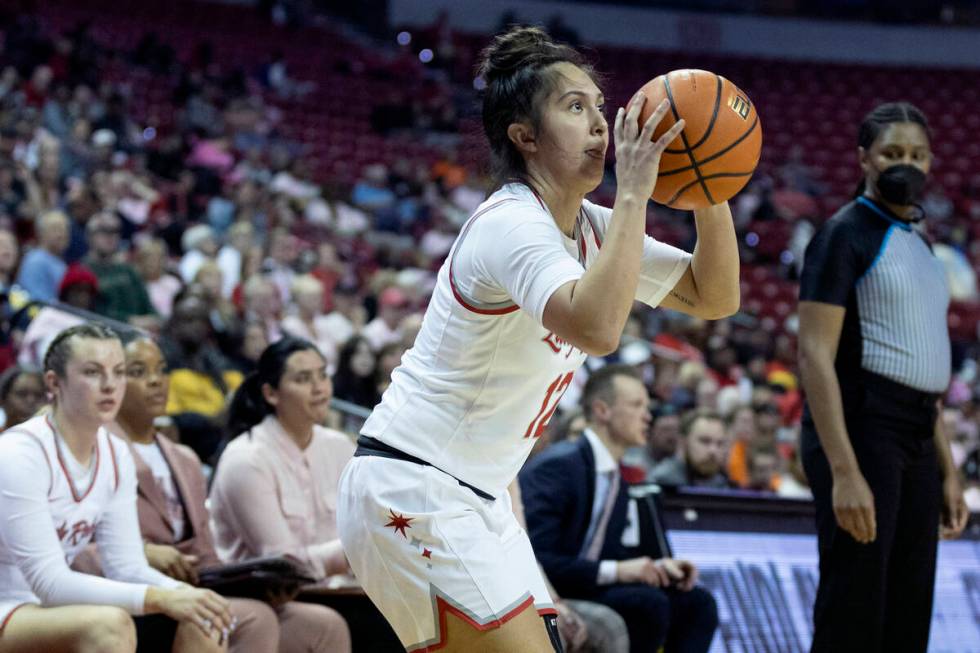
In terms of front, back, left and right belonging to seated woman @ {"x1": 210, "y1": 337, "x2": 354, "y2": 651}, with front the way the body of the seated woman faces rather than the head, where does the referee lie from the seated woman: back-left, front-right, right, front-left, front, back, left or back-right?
front

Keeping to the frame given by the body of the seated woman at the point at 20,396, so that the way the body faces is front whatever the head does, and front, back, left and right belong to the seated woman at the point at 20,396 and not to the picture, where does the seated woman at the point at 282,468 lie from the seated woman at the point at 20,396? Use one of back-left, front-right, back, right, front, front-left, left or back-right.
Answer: front

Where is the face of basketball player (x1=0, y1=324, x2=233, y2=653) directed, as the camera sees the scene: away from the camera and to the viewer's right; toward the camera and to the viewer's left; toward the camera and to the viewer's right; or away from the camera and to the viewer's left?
toward the camera and to the viewer's right

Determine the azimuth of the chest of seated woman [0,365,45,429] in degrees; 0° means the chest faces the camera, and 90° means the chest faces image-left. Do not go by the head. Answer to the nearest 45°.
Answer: approximately 315°

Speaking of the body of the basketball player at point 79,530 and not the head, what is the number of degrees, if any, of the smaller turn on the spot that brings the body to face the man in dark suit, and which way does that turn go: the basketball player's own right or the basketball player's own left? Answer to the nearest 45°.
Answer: approximately 45° to the basketball player's own left

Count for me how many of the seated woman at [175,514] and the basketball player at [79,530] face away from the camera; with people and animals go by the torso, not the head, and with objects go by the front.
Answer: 0

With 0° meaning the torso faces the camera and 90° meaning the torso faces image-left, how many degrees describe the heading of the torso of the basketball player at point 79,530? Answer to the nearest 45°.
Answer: approximately 315°

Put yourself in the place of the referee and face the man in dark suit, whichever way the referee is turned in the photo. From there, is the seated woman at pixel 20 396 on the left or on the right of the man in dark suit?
left

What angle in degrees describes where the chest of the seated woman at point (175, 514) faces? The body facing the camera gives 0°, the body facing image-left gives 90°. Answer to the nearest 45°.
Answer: approximately 315°

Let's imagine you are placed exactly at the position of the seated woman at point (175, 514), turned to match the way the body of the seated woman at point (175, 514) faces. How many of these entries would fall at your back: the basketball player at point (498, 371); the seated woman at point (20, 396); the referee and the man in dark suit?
1

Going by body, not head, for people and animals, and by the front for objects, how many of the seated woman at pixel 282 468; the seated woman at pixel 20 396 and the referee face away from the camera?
0

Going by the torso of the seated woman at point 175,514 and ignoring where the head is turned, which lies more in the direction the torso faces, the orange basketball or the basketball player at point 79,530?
the orange basketball

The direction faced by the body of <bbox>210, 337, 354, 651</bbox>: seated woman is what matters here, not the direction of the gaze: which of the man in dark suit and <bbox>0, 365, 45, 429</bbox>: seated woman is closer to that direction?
the man in dark suit
